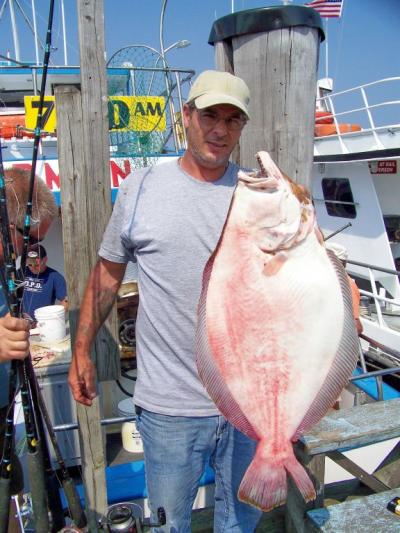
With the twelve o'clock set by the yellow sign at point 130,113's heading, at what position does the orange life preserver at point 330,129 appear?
The orange life preserver is roughly at 8 o'clock from the yellow sign.

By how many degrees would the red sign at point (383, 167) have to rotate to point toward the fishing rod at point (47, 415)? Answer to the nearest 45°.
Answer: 0° — it already faces it

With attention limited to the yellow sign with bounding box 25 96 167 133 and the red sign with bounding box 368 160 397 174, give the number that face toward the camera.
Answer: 2

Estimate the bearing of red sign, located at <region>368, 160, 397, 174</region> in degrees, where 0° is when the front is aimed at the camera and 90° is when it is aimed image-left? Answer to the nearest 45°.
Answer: approximately 0°

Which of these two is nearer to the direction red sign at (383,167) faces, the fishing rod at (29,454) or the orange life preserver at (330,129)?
the fishing rod

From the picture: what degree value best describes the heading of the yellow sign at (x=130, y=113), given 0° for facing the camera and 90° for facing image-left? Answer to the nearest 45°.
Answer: approximately 0°

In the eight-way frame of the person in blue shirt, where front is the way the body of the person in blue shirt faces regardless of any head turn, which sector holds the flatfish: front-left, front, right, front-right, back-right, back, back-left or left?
front-left

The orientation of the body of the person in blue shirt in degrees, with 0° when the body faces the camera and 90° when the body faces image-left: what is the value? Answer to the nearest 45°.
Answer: approximately 45°

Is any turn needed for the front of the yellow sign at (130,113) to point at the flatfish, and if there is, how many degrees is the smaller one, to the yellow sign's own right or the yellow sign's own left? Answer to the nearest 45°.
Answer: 0° — it already faces it

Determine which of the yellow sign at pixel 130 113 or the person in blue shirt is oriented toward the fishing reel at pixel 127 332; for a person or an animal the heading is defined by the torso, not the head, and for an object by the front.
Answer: the yellow sign
